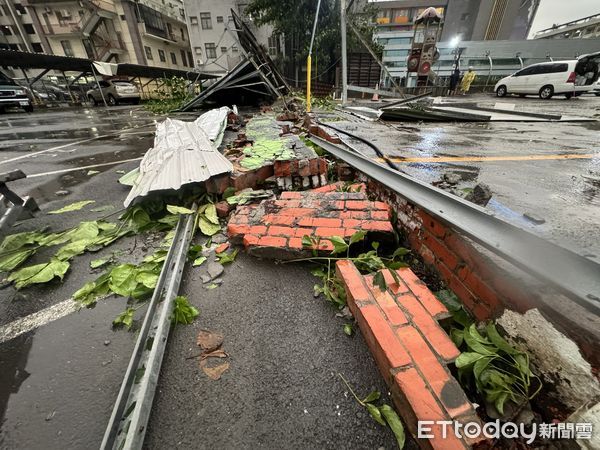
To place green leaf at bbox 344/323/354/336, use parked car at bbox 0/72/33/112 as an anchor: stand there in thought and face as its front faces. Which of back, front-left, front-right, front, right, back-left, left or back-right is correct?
front-right

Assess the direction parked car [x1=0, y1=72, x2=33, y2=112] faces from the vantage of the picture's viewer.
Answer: facing the viewer and to the right of the viewer

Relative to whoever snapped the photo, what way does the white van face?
facing away from the viewer and to the left of the viewer

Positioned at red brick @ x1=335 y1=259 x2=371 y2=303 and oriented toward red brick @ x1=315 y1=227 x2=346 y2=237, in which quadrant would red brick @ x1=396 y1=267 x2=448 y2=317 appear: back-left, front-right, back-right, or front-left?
back-right

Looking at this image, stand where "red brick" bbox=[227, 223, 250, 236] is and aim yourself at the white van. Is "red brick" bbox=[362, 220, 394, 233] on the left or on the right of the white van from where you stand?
right

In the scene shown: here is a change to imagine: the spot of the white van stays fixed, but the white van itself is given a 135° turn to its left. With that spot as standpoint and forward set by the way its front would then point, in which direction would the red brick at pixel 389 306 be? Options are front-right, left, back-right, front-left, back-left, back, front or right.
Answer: front

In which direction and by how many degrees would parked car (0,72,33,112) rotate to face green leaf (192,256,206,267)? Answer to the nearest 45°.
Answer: approximately 45° to its right
